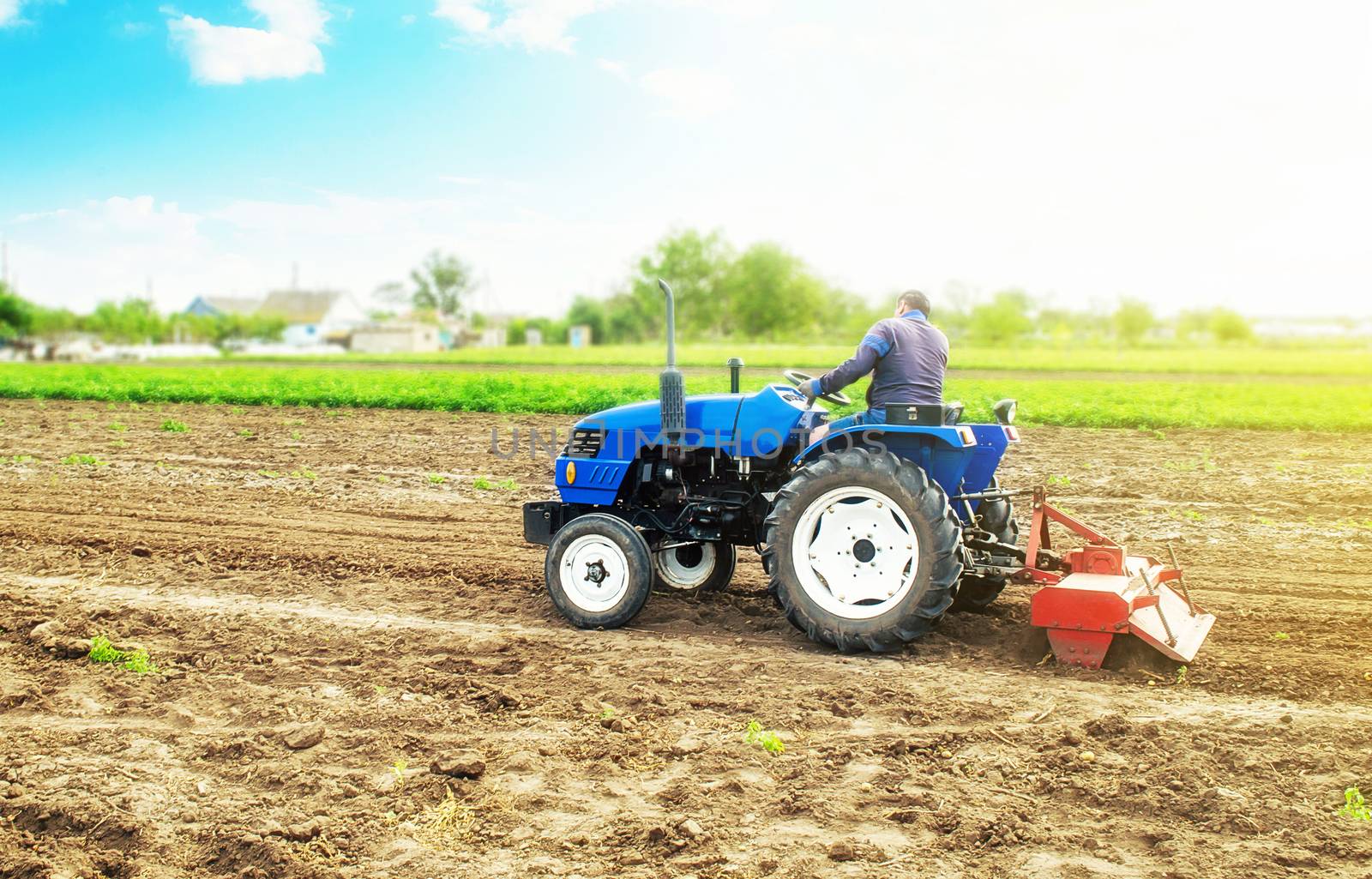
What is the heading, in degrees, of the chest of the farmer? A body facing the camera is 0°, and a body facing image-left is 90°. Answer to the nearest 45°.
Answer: approximately 135°

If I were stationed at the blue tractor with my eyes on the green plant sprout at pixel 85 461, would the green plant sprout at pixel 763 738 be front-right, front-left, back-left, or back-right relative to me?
back-left

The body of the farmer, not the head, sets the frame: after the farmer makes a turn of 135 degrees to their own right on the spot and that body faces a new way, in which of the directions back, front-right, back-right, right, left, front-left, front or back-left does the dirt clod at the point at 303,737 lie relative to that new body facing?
back-right

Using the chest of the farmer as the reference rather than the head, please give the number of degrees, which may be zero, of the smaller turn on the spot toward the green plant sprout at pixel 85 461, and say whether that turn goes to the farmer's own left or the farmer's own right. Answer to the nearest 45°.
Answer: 0° — they already face it

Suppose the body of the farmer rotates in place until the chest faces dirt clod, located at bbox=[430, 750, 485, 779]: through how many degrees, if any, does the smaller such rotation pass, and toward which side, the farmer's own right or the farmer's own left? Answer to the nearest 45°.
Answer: approximately 90° to the farmer's own left

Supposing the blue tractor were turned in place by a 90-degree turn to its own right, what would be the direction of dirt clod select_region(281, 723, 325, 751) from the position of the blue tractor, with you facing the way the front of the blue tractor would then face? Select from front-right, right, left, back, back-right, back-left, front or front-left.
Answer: back

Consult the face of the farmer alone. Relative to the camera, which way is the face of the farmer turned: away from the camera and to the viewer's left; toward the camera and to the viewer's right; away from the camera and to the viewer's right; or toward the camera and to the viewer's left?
away from the camera and to the viewer's left

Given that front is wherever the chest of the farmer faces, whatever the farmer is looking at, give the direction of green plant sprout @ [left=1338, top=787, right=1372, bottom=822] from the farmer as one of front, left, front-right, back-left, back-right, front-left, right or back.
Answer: back

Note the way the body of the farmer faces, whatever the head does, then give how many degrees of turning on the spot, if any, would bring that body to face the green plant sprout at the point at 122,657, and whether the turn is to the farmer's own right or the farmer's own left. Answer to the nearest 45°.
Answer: approximately 45° to the farmer's own left

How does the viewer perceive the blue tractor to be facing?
facing away from the viewer and to the left of the viewer
